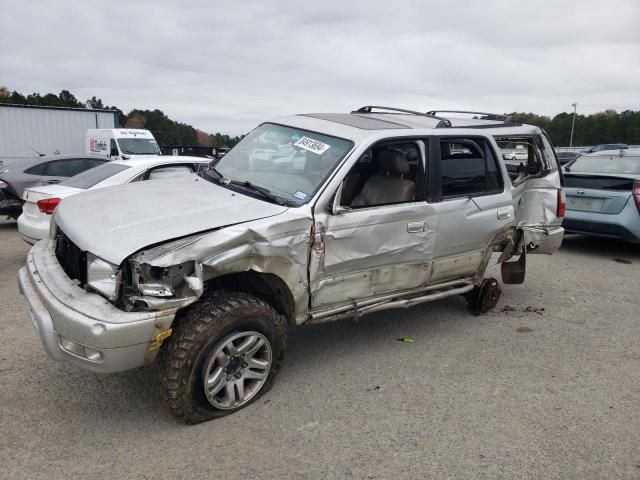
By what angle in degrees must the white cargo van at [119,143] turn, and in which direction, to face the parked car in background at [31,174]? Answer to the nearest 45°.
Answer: approximately 45° to its right

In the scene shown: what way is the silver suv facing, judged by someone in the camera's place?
facing the viewer and to the left of the viewer

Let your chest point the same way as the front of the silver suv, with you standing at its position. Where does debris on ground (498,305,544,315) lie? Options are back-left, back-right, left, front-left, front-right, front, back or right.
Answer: back

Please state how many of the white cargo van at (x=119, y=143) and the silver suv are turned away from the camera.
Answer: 0

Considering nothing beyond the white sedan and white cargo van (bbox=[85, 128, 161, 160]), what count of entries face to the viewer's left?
0

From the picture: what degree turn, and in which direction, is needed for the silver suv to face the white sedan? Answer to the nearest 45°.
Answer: approximately 90° to its right

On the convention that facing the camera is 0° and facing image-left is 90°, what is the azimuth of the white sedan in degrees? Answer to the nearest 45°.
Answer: approximately 225°

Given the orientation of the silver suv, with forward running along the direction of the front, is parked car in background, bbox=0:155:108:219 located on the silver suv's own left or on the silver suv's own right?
on the silver suv's own right

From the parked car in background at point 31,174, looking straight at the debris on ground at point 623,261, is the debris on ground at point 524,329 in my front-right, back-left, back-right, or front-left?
front-right

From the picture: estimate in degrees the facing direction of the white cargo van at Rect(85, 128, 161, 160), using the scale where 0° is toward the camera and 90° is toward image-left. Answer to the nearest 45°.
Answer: approximately 315°

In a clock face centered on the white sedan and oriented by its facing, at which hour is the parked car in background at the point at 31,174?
The parked car in background is roughly at 10 o'clock from the white sedan.

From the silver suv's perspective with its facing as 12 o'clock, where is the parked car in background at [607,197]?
The parked car in background is roughly at 6 o'clock from the silver suv.

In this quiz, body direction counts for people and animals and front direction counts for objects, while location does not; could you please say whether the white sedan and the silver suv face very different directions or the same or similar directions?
very different directions

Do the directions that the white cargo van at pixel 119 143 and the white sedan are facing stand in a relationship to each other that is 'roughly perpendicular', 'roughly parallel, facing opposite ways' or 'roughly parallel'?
roughly perpendicular

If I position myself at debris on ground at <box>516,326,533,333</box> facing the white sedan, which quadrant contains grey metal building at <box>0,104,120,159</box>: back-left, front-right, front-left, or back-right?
front-right

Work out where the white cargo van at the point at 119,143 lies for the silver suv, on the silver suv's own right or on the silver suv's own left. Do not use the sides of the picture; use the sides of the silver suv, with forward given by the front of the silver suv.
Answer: on the silver suv's own right

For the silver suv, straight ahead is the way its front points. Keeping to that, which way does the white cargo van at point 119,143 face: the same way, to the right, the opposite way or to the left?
to the left
